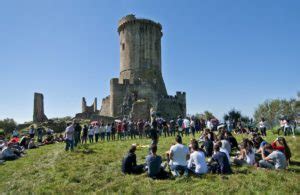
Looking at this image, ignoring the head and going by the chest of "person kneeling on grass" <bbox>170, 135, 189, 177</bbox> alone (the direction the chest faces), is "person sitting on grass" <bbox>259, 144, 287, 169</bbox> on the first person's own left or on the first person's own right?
on the first person's own right

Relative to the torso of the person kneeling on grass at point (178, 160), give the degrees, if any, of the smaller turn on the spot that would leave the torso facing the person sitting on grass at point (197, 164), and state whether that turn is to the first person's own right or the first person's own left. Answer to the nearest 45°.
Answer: approximately 90° to the first person's own right

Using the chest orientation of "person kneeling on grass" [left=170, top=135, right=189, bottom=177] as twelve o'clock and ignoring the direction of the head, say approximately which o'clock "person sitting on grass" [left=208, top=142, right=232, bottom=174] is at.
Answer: "person sitting on grass" [left=208, top=142, right=232, bottom=174] is roughly at 3 o'clock from "person kneeling on grass" [left=170, top=135, right=189, bottom=177].

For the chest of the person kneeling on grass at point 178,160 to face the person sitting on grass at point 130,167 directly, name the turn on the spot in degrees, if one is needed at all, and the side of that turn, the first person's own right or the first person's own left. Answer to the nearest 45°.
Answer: approximately 90° to the first person's own left

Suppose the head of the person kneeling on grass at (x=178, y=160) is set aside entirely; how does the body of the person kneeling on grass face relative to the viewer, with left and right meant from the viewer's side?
facing away from the viewer

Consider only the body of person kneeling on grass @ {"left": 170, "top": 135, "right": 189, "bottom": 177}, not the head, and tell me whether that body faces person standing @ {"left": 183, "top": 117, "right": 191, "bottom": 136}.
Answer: yes

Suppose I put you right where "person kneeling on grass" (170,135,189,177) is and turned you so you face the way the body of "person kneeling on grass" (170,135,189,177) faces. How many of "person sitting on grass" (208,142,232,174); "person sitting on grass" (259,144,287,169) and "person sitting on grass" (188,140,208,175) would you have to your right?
3

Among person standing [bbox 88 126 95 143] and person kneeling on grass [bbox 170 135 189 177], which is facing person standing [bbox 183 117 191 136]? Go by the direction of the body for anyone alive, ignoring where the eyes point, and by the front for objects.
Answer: the person kneeling on grass
